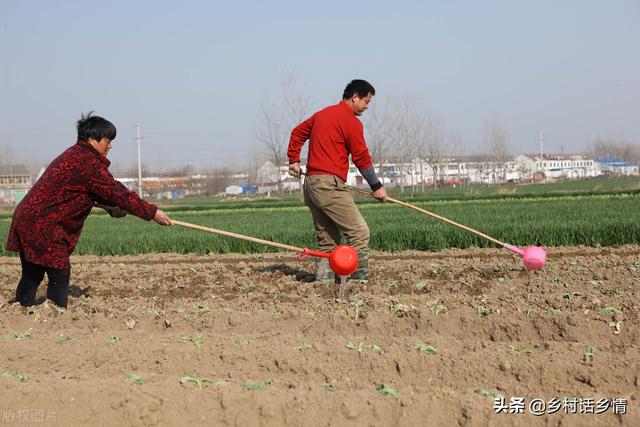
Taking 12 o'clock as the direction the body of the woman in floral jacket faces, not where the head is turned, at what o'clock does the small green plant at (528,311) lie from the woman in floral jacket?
The small green plant is roughly at 1 o'clock from the woman in floral jacket.

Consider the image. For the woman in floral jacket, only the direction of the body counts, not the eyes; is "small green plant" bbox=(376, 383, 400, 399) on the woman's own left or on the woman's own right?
on the woman's own right

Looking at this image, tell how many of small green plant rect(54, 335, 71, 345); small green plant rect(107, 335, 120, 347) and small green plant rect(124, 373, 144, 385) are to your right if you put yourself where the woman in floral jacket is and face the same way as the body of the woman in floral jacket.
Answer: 3

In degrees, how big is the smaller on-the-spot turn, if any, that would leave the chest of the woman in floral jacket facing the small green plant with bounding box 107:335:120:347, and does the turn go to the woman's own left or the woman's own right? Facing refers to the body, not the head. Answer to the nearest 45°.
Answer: approximately 90° to the woman's own right

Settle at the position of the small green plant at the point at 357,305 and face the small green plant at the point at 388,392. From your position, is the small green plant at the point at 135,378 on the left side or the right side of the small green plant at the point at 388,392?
right

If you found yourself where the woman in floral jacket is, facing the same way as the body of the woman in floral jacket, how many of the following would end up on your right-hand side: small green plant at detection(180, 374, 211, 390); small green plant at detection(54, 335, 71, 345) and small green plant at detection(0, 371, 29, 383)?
3

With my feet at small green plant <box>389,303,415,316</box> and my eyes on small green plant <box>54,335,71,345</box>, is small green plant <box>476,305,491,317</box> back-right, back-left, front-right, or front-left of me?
back-left

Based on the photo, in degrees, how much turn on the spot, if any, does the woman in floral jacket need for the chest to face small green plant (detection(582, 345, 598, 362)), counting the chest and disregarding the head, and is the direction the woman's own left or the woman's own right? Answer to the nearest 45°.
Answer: approximately 45° to the woman's own right

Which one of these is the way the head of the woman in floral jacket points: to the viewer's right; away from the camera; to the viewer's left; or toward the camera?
to the viewer's right

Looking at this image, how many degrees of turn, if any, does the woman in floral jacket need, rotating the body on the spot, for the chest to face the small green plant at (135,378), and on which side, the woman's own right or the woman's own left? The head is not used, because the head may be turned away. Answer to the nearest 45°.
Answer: approximately 90° to the woman's own right

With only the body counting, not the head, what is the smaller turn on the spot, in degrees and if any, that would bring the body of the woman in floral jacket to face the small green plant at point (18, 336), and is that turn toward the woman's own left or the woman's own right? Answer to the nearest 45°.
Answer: approximately 90° to the woman's own right

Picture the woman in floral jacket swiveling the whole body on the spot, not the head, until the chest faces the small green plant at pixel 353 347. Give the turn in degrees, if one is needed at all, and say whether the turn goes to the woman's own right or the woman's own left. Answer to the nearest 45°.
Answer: approximately 45° to the woman's own right

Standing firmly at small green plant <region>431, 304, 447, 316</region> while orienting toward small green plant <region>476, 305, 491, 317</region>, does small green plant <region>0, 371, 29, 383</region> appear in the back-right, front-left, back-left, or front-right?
back-right

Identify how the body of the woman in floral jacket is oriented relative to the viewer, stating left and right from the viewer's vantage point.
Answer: facing to the right of the viewer
